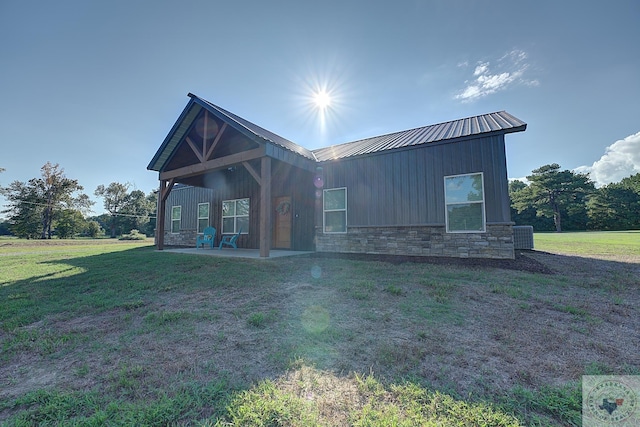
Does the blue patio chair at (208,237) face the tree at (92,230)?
no

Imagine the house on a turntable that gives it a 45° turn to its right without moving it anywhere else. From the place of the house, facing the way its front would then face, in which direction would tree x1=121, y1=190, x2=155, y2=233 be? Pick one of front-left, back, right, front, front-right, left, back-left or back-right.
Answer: front-right

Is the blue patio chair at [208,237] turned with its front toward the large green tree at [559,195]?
no

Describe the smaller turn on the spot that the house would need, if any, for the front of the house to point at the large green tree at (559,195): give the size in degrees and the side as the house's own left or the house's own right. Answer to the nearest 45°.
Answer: approximately 180°

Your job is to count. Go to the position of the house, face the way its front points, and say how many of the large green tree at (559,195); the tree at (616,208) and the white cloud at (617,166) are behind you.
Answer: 3

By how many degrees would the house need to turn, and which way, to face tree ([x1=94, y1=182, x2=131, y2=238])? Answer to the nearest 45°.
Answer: approximately 90° to its right

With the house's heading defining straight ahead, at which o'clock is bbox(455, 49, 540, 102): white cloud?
The white cloud is roughly at 7 o'clock from the house.

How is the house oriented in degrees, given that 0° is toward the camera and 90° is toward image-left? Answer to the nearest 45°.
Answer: approximately 45°

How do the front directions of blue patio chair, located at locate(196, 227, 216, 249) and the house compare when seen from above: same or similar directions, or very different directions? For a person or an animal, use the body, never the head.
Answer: same or similar directions

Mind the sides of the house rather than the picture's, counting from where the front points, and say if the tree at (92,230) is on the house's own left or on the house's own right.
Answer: on the house's own right

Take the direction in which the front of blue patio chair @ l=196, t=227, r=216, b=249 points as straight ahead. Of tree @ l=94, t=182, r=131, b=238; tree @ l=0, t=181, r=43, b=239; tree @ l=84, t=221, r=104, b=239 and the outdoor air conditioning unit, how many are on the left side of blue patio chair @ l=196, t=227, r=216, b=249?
1

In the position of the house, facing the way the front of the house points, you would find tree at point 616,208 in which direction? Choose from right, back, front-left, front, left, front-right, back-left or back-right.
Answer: back

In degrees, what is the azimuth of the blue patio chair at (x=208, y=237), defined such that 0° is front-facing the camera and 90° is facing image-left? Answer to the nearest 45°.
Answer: approximately 45°

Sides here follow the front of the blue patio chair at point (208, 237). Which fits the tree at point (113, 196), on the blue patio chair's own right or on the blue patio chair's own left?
on the blue patio chair's own right

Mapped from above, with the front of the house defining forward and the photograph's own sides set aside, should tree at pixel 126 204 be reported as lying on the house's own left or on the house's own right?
on the house's own right
